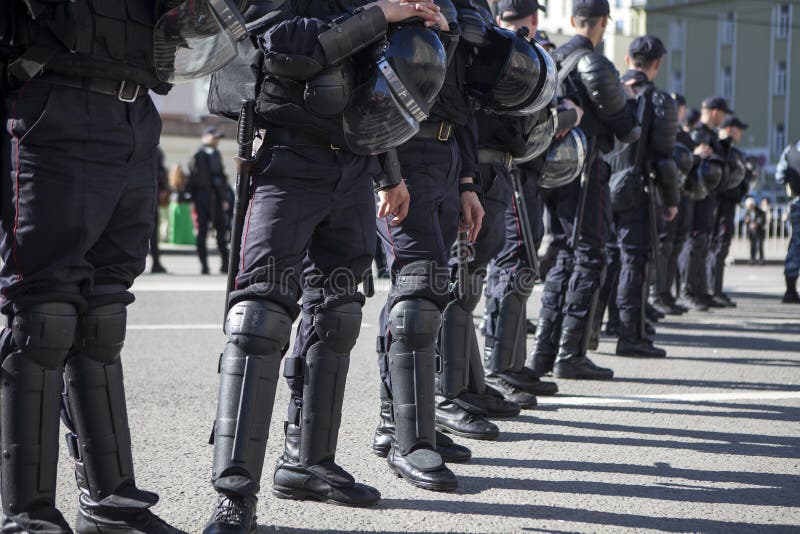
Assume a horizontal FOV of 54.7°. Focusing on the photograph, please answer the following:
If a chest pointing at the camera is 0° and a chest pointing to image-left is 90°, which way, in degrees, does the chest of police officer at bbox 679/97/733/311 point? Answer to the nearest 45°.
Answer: approximately 270°

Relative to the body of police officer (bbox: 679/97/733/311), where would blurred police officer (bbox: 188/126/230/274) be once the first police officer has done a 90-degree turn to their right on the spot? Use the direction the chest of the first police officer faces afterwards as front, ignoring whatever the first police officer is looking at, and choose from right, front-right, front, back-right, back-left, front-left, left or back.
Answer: right

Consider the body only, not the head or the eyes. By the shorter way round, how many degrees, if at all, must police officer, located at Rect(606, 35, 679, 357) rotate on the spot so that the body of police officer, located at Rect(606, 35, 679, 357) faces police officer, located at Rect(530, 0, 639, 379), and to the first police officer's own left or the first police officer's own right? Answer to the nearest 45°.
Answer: approximately 90° to the first police officer's own right

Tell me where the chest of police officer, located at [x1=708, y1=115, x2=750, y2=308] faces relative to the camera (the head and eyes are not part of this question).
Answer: to the viewer's right

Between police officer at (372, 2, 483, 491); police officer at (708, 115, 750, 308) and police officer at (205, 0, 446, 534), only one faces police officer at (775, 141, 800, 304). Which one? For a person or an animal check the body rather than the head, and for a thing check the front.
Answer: police officer at (708, 115, 750, 308)
